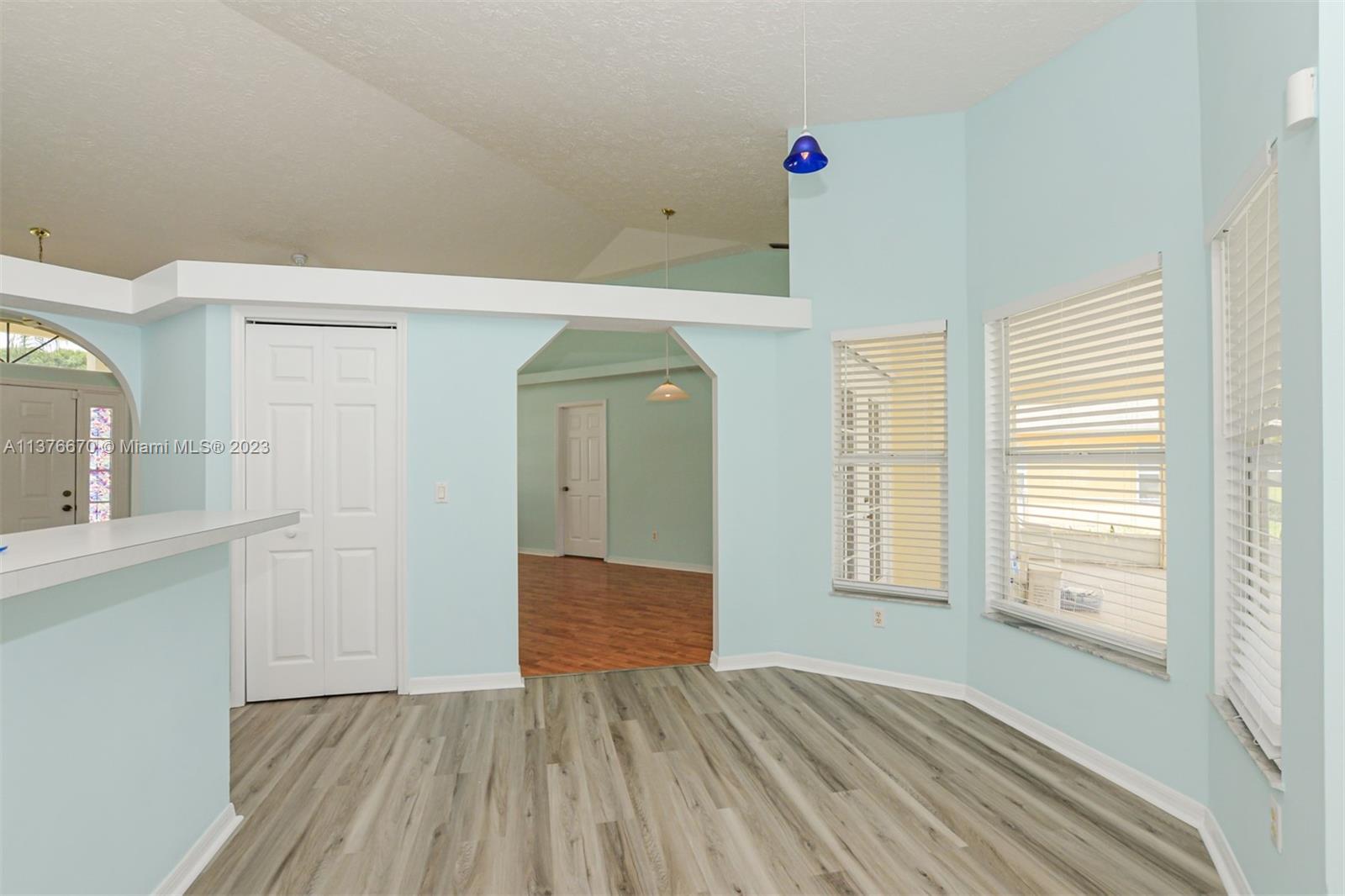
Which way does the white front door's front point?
toward the camera

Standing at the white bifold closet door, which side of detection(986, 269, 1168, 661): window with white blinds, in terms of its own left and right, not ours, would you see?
front

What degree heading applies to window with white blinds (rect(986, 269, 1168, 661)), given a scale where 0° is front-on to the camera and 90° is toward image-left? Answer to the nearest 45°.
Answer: approximately 45°

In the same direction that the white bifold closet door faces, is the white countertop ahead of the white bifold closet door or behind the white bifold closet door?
ahead

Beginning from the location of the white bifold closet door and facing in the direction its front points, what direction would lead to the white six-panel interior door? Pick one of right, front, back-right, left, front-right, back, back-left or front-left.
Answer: back-left

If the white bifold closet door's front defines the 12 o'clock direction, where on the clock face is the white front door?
The white front door is roughly at 5 o'clock from the white bifold closet door.

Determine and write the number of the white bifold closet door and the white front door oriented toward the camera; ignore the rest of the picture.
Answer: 2

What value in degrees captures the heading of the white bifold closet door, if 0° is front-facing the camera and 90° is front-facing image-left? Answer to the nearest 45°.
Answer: approximately 0°

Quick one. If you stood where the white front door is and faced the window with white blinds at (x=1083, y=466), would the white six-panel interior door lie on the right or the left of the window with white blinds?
left
